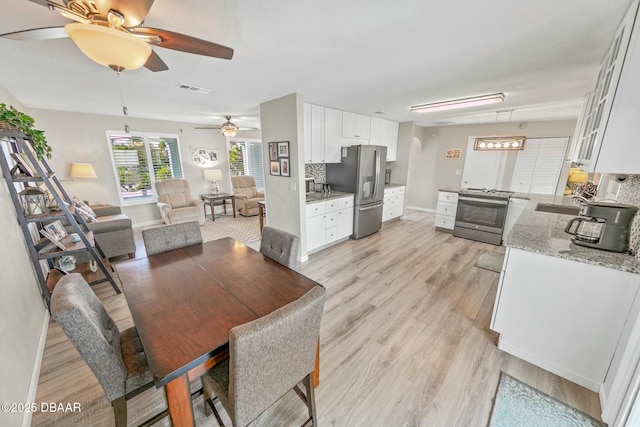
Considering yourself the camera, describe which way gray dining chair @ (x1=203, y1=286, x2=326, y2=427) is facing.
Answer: facing away from the viewer and to the left of the viewer

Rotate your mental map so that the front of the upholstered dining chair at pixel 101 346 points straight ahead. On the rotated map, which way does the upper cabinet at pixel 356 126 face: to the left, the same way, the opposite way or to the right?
to the right

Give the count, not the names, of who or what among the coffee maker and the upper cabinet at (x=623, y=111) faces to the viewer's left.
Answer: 2

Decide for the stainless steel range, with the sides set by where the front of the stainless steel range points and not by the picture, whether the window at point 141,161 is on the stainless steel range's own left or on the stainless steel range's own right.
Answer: on the stainless steel range's own right

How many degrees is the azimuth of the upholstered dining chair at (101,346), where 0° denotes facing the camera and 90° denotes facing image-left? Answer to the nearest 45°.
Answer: approximately 270°

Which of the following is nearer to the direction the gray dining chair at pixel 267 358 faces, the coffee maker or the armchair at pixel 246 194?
the armchair

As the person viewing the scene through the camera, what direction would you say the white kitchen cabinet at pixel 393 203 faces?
facing the viewer and to the right of the viewer

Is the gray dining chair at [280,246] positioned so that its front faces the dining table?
yes

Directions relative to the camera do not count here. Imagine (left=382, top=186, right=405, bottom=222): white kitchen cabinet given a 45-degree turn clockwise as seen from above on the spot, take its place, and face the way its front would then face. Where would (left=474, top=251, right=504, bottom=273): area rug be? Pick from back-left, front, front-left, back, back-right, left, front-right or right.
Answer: front-left

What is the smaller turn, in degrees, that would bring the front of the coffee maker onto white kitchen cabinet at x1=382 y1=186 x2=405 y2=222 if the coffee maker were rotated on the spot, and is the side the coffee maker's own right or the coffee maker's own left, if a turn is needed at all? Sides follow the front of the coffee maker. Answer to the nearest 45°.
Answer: approximately 45° to the coffee maker's own right

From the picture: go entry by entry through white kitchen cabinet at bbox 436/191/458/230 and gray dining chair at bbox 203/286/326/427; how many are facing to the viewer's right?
0

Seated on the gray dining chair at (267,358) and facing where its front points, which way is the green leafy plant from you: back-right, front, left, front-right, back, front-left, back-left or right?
front

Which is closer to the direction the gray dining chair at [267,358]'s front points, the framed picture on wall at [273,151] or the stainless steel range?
the framed picture on wall
